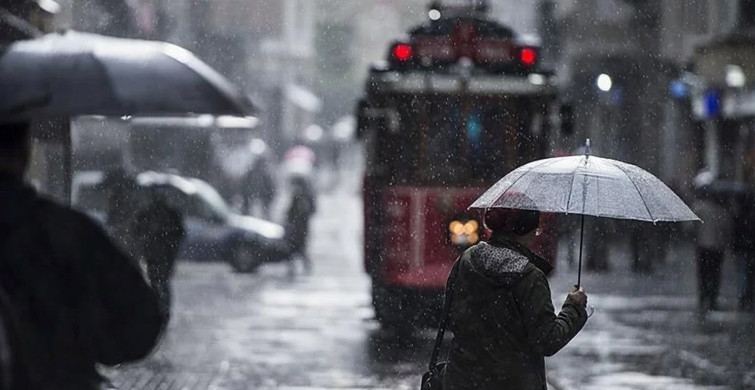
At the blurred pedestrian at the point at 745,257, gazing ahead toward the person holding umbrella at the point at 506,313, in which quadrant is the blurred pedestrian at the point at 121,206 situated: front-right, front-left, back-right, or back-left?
front-right

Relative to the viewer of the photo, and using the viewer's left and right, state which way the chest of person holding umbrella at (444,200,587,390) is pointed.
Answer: facing away from the viewer and to the right of the viewer

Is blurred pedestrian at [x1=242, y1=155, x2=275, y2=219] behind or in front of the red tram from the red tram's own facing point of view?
behind

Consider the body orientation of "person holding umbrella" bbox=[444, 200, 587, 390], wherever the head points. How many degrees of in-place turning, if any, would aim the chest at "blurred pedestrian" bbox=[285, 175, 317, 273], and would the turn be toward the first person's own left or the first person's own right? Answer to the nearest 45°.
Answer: approximately 45° to the first person's own left

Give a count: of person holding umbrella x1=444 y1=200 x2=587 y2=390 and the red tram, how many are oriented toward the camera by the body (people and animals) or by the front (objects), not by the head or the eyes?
1

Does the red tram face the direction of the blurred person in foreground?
yes

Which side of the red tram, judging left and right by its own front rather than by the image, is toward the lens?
front

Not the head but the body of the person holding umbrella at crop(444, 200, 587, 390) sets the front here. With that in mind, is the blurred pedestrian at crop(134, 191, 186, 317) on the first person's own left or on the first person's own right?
on the first person's own left

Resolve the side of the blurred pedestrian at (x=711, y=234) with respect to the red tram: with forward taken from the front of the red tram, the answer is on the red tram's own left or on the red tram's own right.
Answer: on the red tram's own left

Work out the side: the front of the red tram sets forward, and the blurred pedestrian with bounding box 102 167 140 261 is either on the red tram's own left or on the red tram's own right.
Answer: on the red tram's own right

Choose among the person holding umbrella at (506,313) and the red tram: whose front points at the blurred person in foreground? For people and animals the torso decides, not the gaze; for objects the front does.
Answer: the red tram
